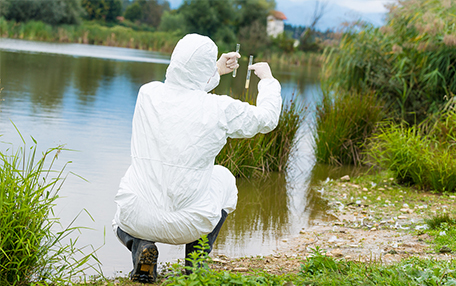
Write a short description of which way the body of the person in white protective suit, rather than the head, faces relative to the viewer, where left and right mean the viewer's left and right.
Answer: facing away from the viewer and to the right of the viewer

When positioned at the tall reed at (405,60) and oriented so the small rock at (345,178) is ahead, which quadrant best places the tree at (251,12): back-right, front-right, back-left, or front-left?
back-right

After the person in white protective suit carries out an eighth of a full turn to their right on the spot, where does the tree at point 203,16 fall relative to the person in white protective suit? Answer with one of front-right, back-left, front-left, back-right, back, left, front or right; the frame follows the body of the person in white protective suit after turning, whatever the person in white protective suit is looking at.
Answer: left

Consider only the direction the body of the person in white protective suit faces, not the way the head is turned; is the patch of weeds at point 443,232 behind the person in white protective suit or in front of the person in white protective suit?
in front

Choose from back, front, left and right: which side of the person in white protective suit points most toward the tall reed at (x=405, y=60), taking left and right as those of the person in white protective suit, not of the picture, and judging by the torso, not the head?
front

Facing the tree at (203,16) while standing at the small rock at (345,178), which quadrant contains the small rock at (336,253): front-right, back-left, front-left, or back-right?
back-left

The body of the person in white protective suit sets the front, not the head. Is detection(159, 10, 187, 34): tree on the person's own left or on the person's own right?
on the person's own left

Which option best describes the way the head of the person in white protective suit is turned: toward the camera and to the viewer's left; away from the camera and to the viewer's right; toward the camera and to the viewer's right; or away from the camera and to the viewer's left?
away from the camera and to the viewer's right

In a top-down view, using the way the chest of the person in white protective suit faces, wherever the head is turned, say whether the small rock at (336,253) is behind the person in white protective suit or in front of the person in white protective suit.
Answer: in front

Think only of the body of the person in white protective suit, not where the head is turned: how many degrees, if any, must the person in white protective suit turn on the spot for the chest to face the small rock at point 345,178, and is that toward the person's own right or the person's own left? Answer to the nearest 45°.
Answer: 0° — they already face it

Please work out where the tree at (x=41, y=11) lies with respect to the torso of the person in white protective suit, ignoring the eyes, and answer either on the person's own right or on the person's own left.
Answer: on the person's own left

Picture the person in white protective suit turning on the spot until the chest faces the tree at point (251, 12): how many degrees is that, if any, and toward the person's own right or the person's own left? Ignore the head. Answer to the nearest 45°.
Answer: approximately 45° to the person's own left

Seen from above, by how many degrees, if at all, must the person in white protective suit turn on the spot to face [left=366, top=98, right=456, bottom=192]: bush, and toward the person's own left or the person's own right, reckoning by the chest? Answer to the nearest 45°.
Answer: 0° — they already face it
